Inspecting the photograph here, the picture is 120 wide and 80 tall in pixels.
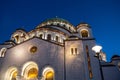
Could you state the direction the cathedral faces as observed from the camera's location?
facing the viewer and to the left of the viewer
